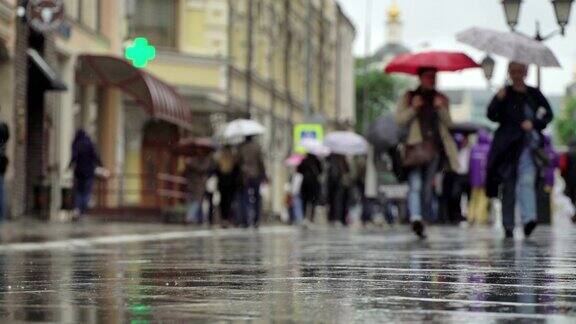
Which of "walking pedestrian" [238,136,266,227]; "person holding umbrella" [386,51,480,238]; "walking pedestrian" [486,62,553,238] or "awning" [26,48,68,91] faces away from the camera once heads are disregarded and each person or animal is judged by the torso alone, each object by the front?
"walking pedestrian" [238,136,266,227]

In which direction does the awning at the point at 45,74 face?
to the viewer's right

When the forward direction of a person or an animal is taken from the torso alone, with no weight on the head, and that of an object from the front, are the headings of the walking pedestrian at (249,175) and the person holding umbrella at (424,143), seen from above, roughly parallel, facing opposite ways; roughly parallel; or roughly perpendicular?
roughly parallel, facing opposite ways

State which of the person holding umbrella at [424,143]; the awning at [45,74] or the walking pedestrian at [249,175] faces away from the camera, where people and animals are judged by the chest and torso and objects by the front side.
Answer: the walking pedestrian

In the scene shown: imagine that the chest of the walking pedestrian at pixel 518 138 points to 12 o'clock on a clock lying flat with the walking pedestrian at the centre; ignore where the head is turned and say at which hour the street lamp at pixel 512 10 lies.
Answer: The street lamp is roughly at 6 o'clock from the walking pedestrian.

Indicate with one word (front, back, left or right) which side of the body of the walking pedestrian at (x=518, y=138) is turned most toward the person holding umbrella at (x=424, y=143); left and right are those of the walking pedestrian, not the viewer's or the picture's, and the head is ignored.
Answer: right

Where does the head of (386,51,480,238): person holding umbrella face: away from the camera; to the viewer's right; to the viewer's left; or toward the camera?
toward the camera

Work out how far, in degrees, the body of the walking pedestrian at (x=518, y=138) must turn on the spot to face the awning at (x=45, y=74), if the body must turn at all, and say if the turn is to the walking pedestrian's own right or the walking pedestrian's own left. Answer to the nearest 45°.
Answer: approximately 135° to the walking pedestrian's own right

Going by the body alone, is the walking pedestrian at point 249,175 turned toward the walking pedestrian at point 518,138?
no

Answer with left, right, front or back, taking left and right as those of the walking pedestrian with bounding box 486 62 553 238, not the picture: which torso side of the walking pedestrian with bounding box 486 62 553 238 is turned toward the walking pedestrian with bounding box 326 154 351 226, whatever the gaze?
back

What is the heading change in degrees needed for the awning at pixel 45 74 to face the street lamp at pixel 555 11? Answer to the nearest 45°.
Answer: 0° — it already faces it

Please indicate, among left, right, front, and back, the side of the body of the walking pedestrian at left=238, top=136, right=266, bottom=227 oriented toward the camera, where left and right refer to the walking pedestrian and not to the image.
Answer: back

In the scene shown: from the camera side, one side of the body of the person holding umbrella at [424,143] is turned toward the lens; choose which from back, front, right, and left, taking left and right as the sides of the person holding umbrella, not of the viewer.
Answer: front

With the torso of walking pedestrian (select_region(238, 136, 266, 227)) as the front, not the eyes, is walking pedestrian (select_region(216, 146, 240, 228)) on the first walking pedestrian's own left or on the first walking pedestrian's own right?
on the first walking pedestrian's own left

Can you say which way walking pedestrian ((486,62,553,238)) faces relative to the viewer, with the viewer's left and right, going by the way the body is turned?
facing the viewer
